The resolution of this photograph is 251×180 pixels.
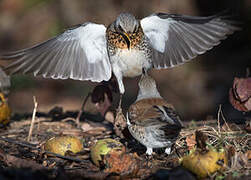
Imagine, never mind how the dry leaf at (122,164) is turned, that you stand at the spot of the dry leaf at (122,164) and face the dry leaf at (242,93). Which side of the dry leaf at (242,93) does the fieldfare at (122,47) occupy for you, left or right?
left

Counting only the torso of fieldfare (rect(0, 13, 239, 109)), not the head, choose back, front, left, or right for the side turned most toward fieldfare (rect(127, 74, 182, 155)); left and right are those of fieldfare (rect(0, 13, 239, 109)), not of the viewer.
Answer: front

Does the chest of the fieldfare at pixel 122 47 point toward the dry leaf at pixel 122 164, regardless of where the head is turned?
yes

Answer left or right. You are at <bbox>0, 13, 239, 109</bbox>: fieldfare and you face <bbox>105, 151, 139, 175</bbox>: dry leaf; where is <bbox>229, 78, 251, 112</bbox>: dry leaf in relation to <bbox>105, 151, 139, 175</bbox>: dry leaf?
left

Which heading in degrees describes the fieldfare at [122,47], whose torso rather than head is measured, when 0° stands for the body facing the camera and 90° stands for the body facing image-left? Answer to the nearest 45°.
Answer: approximately 0°

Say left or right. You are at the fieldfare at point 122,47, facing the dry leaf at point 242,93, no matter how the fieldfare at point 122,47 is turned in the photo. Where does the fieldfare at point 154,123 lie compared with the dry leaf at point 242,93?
right

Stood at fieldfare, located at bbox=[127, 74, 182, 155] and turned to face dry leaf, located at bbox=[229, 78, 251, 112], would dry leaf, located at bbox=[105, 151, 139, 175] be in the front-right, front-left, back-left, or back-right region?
back-right

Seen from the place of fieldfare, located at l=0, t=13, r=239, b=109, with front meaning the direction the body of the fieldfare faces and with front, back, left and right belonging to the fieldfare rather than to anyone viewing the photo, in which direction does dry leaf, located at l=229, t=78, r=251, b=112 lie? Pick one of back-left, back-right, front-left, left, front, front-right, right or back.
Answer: front-left
